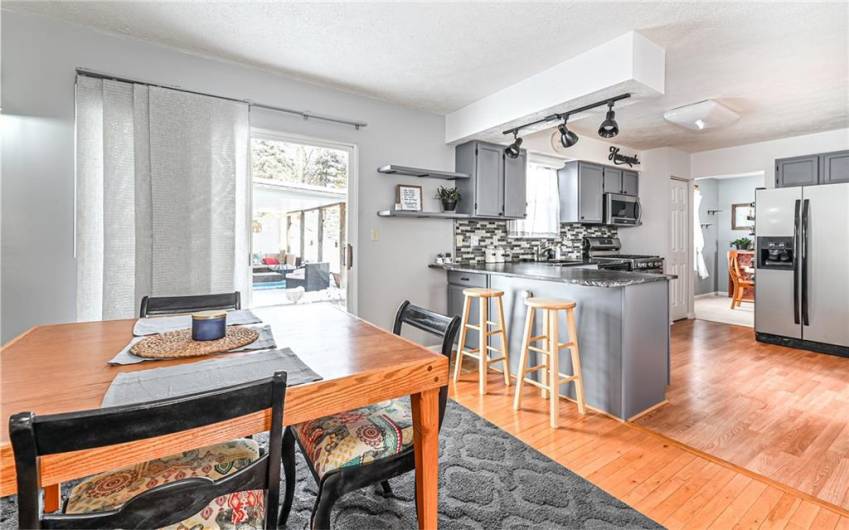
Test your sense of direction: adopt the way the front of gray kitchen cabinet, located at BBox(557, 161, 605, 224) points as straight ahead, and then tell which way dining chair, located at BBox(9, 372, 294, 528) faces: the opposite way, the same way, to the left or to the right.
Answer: the opposite way

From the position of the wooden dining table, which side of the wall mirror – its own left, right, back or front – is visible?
front

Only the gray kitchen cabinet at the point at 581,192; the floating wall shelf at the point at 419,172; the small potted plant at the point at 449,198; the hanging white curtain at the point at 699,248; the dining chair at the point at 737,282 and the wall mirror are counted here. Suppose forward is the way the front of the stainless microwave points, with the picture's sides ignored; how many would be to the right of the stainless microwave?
3

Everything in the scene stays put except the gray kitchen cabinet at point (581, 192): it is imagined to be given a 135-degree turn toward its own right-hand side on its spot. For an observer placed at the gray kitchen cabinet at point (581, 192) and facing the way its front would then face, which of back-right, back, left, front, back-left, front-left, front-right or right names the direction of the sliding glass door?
front-left

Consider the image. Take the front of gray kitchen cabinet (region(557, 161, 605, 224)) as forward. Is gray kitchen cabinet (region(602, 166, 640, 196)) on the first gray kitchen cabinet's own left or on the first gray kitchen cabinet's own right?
on the first gray kitchen cabinet's own left

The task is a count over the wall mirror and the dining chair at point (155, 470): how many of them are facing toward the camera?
1

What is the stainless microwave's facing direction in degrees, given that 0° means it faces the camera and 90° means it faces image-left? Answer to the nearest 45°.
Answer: approximately 315°

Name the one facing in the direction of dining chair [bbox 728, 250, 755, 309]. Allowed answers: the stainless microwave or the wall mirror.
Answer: the wall mirror

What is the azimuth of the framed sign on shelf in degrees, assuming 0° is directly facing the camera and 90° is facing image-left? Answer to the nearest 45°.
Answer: approximately 315°

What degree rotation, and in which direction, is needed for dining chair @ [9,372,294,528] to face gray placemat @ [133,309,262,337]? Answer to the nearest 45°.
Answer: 0° — it already faces it

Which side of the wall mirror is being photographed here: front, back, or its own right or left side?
front

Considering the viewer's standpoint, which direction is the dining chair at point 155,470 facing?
facing away from the viewer
